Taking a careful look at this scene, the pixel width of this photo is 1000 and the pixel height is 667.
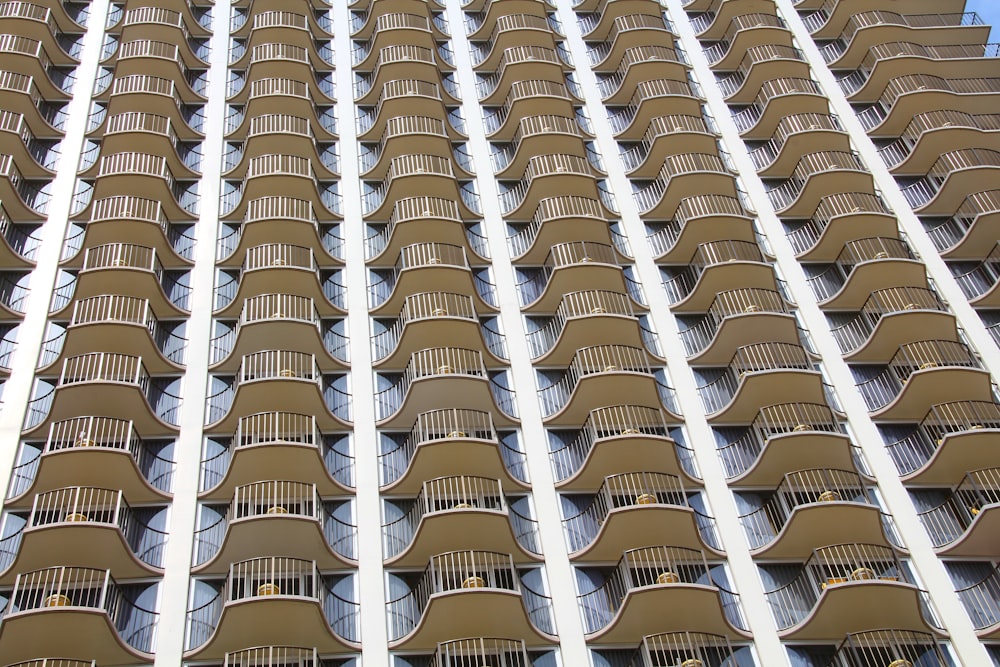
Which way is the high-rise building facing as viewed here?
toward the camera
